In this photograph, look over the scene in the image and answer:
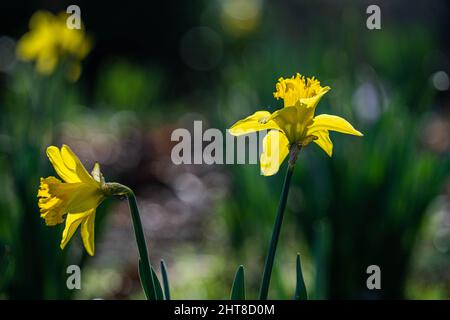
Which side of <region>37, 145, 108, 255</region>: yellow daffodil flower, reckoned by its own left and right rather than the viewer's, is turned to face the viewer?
left

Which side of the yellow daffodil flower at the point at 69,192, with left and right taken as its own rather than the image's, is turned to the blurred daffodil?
right
